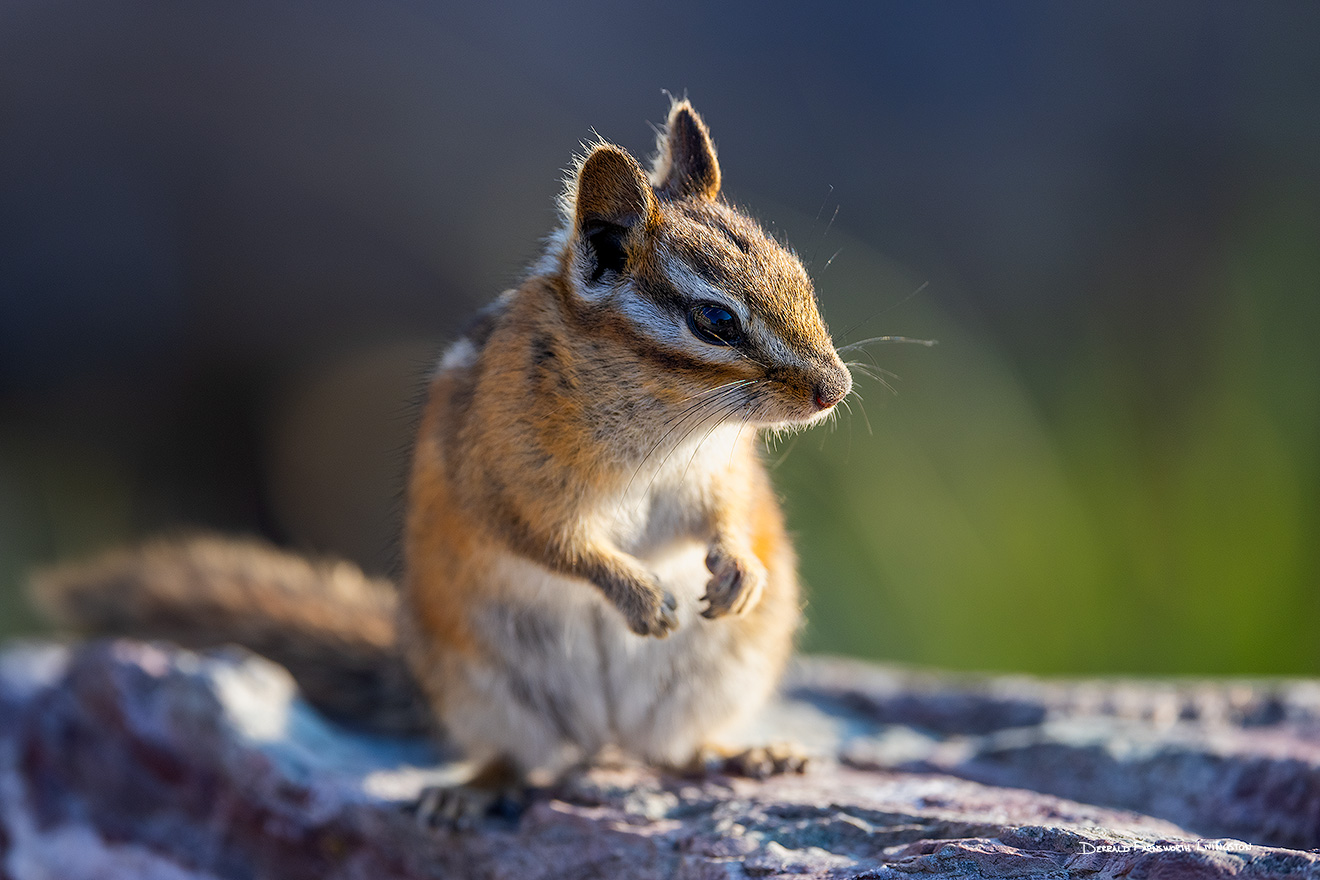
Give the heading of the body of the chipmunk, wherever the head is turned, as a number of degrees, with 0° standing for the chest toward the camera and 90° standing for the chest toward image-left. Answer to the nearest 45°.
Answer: approximately 315°
